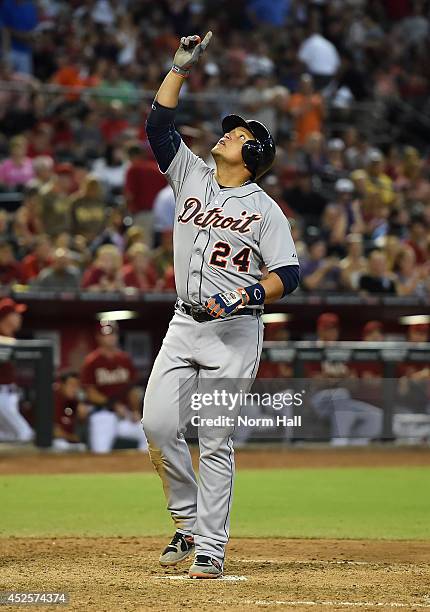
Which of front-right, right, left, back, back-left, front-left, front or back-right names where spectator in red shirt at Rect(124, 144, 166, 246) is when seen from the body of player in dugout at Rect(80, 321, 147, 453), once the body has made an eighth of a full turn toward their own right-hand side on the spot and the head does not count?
back-right

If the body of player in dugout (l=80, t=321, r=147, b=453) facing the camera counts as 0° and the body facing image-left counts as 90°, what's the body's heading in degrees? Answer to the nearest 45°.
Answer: approximately 0°

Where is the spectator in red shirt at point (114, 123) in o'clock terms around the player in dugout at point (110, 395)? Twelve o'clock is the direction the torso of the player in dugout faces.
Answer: The spectator in red shirt is roughly at 6 o'clock from the player in dugout.

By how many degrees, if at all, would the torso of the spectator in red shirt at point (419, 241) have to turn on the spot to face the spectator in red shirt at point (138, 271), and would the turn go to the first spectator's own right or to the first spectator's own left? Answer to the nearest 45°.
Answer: approximately 45° to the first spectator's own right

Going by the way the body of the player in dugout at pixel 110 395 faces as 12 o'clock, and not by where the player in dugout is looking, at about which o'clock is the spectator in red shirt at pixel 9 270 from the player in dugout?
The spectator in red shirt is roughly at 4 o'clock from the player in dugout.

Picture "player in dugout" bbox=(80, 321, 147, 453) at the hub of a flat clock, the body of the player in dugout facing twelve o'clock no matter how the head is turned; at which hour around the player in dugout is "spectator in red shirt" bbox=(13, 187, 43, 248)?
The spectator in red shirt is roughly at 5 o'clock from the player in dugout.

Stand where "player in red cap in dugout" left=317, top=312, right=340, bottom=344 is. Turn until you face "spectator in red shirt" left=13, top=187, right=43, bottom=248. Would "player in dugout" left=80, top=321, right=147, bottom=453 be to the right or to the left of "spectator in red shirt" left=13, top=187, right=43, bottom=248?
left

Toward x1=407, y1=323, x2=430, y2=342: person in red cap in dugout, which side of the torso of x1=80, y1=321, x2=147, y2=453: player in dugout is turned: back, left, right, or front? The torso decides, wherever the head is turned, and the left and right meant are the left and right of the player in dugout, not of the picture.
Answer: left

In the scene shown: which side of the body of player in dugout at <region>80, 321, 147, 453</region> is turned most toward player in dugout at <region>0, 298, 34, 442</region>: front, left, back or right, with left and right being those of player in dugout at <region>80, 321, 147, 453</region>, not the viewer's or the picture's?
right

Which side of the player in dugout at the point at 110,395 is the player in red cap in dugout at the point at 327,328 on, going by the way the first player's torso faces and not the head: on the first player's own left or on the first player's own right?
on the first player's own left
